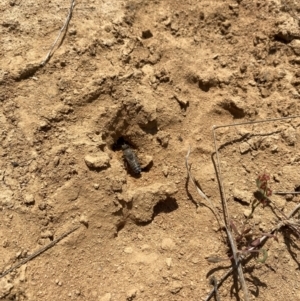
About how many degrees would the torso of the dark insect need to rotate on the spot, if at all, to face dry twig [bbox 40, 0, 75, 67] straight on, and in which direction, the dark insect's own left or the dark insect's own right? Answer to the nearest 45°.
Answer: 0° — it already faces it

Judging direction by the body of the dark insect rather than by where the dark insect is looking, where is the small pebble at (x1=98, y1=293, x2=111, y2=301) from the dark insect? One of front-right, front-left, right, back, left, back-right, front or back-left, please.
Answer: back-left

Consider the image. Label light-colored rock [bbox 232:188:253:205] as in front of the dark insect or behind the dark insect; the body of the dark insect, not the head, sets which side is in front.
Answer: behind

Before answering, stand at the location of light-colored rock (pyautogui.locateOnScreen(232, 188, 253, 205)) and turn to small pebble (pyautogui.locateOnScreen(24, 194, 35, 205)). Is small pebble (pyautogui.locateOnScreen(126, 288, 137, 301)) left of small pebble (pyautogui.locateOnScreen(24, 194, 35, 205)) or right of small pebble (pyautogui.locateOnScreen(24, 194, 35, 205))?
left

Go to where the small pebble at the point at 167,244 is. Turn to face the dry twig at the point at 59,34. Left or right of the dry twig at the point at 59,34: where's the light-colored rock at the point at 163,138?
right

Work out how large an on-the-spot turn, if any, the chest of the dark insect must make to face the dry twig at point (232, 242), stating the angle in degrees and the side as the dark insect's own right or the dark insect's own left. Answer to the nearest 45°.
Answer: approximately 180°
